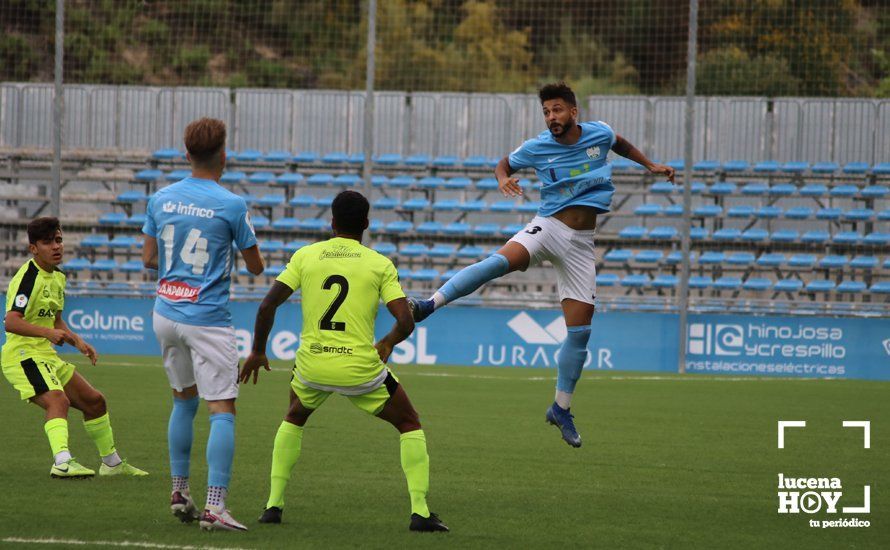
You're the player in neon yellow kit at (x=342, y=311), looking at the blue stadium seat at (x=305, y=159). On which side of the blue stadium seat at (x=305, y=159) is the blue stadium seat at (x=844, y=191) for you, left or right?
right

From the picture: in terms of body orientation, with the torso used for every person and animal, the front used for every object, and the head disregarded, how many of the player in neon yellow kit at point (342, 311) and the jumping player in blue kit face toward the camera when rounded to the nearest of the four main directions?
1

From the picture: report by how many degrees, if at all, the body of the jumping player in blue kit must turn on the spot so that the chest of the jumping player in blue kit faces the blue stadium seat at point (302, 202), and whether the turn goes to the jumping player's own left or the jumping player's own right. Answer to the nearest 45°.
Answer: approximately 180°

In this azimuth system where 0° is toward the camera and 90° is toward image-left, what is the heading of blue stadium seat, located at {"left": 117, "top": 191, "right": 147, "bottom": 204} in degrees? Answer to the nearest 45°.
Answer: approximately 0°

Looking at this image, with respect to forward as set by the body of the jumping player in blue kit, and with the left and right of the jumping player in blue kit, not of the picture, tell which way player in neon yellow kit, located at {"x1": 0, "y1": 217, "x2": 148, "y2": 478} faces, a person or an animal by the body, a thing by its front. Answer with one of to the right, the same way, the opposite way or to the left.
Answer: to the left

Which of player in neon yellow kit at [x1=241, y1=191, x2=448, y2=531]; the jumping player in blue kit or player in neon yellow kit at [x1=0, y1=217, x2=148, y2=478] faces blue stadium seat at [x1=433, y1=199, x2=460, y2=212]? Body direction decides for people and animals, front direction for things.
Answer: player in neon yellow kit at [x1=241, y1=191, x2=448, y2=531]

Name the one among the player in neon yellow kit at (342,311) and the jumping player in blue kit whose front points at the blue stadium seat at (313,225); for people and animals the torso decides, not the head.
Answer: the player in neon yellow kit

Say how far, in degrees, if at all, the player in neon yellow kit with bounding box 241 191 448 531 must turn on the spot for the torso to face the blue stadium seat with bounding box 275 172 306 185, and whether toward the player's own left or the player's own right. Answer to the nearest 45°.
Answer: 0° — they already face it

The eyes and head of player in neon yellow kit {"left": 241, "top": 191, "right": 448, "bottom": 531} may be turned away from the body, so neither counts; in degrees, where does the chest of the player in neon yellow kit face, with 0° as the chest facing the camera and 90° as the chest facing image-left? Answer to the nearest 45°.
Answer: approximately 180°

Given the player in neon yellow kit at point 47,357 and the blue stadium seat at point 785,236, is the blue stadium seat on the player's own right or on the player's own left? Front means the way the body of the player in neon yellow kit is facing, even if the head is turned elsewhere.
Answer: on the player's own left

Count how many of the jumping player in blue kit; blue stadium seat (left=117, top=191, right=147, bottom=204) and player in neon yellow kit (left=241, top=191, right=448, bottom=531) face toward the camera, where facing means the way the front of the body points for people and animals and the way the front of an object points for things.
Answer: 2

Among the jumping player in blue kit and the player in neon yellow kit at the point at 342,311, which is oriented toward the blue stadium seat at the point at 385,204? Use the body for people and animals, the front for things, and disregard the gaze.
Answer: the player in neon yellow kit

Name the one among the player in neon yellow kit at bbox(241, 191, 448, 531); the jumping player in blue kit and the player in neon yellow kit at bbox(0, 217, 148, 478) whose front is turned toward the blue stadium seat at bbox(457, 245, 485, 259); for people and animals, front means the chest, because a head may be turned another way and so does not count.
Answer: the player in neon yellow kit at bbox(241, 191, 448, 531)
